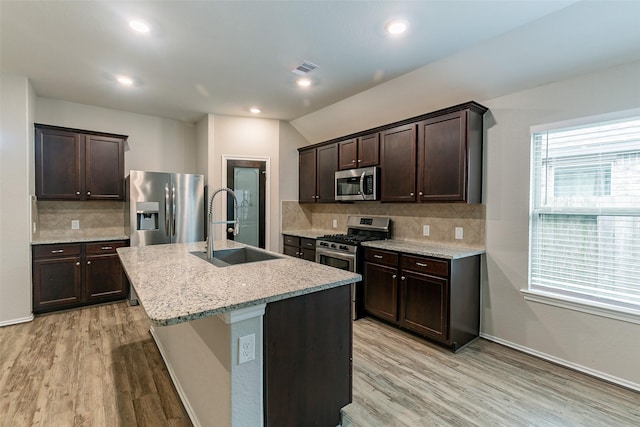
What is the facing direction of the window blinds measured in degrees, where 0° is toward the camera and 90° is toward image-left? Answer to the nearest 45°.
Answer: approximately 45°

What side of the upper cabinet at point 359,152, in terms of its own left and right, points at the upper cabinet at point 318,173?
right

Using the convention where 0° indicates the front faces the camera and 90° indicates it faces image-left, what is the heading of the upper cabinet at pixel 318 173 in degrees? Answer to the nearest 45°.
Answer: approximately 45°

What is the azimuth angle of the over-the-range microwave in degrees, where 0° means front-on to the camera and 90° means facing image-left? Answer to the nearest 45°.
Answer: approximately 45°

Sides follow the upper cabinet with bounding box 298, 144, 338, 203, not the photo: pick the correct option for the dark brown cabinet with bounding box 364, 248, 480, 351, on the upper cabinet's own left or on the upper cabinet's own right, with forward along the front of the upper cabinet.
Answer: on the upper cabinet's own left

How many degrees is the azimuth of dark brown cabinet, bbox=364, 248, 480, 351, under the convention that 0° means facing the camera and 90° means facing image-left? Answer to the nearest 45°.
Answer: approximately 45°
